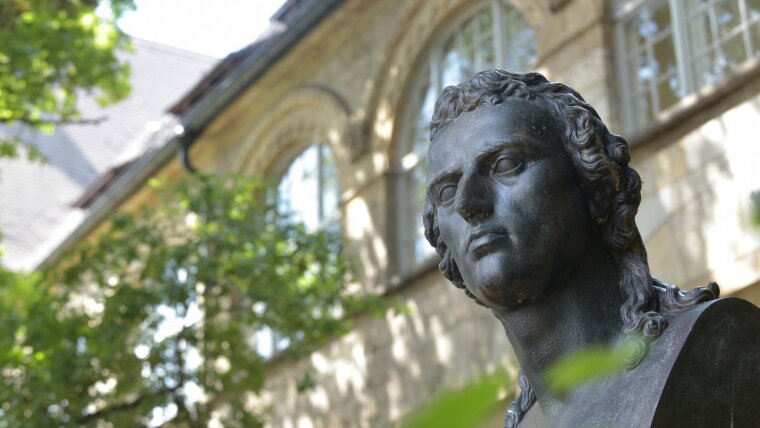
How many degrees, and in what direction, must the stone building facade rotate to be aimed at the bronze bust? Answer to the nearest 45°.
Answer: approximately 45° to its left

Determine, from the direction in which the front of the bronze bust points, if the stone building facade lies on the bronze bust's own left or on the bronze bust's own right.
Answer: on the bronze bust's own right

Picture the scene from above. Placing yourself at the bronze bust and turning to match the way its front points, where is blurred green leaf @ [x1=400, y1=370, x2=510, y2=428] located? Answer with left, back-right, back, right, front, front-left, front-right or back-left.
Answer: front-left

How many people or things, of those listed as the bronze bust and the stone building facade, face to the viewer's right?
0

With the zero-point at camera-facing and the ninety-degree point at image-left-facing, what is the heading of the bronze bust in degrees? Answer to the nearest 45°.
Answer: approximately 45°

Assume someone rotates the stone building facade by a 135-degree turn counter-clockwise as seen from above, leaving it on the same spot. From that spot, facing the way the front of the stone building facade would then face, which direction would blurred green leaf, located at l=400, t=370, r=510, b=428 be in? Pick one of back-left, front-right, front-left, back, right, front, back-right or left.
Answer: right
